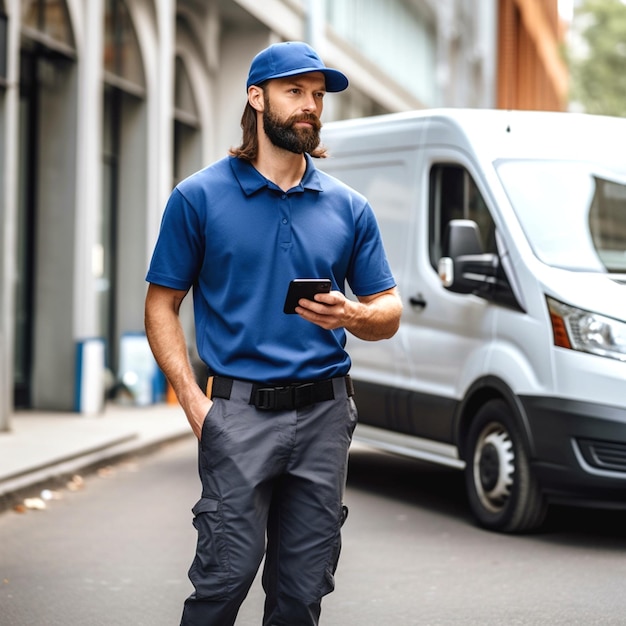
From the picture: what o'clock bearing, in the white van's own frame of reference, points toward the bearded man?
The bearded man is roughly at 2 o'clock from the white van.

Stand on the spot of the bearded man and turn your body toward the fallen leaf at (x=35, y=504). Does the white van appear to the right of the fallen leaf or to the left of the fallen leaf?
right

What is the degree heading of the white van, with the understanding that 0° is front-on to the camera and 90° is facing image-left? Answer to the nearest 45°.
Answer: approximately 315°

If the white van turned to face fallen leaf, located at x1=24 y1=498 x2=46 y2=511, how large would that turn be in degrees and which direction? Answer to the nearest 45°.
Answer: approximately 135° to its right

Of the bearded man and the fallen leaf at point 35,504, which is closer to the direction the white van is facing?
the bearded man
